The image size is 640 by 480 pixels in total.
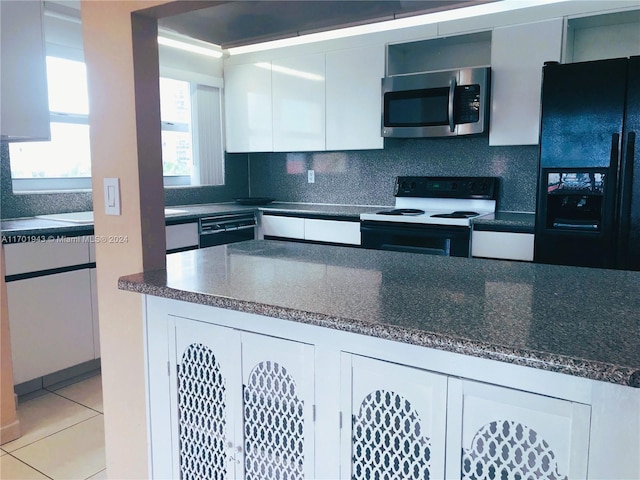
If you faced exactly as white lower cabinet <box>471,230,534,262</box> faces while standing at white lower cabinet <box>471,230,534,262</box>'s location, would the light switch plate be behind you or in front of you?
in front

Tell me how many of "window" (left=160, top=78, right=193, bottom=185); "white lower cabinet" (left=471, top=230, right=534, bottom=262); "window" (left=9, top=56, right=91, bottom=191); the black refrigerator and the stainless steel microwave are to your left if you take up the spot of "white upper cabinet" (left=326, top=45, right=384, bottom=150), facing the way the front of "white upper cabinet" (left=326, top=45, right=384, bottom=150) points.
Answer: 3

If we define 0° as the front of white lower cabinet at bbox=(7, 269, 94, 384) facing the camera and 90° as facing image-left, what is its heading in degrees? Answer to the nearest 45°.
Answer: approximately 315°

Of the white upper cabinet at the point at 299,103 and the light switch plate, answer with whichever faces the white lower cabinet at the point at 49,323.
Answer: the white upper cabinet

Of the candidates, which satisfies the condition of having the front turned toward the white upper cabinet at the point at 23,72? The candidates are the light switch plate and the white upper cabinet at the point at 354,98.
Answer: the white upper cabinet at the point at 354,98

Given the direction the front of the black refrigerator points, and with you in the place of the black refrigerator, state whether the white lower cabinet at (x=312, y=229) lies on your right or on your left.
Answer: on your right

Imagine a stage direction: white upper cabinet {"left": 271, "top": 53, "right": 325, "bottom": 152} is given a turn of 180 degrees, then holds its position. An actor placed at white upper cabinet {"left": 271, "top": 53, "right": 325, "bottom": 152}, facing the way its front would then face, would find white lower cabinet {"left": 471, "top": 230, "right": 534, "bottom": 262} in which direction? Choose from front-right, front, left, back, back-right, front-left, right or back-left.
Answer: right

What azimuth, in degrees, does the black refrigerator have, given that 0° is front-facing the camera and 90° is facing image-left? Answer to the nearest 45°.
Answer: approximately 0°

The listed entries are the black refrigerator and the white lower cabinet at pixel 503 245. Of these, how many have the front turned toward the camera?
2

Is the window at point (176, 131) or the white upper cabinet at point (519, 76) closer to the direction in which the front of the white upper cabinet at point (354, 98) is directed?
the window

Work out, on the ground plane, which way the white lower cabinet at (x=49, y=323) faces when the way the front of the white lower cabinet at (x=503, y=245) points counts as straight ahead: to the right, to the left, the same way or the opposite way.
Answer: to the left
